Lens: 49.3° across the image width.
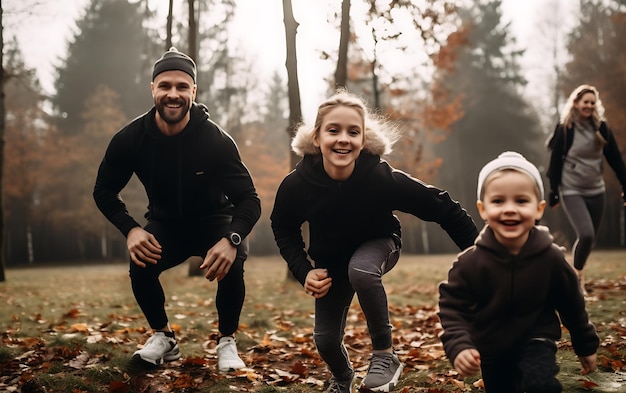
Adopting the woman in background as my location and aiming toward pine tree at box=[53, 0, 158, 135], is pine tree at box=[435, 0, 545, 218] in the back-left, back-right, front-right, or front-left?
front-right

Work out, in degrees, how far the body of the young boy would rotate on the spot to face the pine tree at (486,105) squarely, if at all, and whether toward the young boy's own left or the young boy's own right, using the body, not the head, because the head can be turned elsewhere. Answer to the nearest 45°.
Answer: approximately 180°

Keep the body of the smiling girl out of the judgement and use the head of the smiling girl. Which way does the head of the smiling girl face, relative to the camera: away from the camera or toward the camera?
toward the camera

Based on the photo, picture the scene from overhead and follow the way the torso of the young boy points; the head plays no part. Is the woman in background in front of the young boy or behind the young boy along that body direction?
behind

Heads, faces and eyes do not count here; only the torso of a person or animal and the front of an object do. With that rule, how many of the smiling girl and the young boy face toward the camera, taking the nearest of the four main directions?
2

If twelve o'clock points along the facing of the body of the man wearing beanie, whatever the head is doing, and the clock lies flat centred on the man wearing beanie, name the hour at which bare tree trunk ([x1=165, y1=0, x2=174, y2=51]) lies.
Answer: The bare tree trunk is roughly at 6 o'clock from the man wearing beanie.

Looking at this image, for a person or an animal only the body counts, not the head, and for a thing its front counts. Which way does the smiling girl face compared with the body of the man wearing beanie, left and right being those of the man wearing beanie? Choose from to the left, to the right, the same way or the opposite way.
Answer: the same way

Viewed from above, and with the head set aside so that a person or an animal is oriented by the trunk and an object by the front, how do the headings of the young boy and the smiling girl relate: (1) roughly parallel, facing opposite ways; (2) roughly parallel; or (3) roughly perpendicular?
roughly parallel

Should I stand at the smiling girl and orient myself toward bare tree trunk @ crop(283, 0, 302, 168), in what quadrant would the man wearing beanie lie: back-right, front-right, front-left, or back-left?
front-left

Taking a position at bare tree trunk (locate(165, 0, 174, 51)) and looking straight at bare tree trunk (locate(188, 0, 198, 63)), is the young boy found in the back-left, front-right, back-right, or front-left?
front-right

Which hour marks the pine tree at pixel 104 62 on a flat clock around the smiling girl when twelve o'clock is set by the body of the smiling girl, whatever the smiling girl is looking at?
The pine tree is roughly at 5 o'clock from the smiling girl.

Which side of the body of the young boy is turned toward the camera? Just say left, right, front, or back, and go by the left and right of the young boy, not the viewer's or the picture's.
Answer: front

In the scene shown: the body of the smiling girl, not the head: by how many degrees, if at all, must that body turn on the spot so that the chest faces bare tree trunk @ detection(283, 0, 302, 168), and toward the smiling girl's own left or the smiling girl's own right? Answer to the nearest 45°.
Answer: approximately 180°

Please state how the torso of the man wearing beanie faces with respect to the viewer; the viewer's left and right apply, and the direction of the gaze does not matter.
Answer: facing the viewer

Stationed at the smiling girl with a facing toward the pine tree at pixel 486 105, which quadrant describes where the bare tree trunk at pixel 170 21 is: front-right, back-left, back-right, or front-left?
front-left

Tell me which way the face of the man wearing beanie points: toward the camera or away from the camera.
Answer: toward the camera
